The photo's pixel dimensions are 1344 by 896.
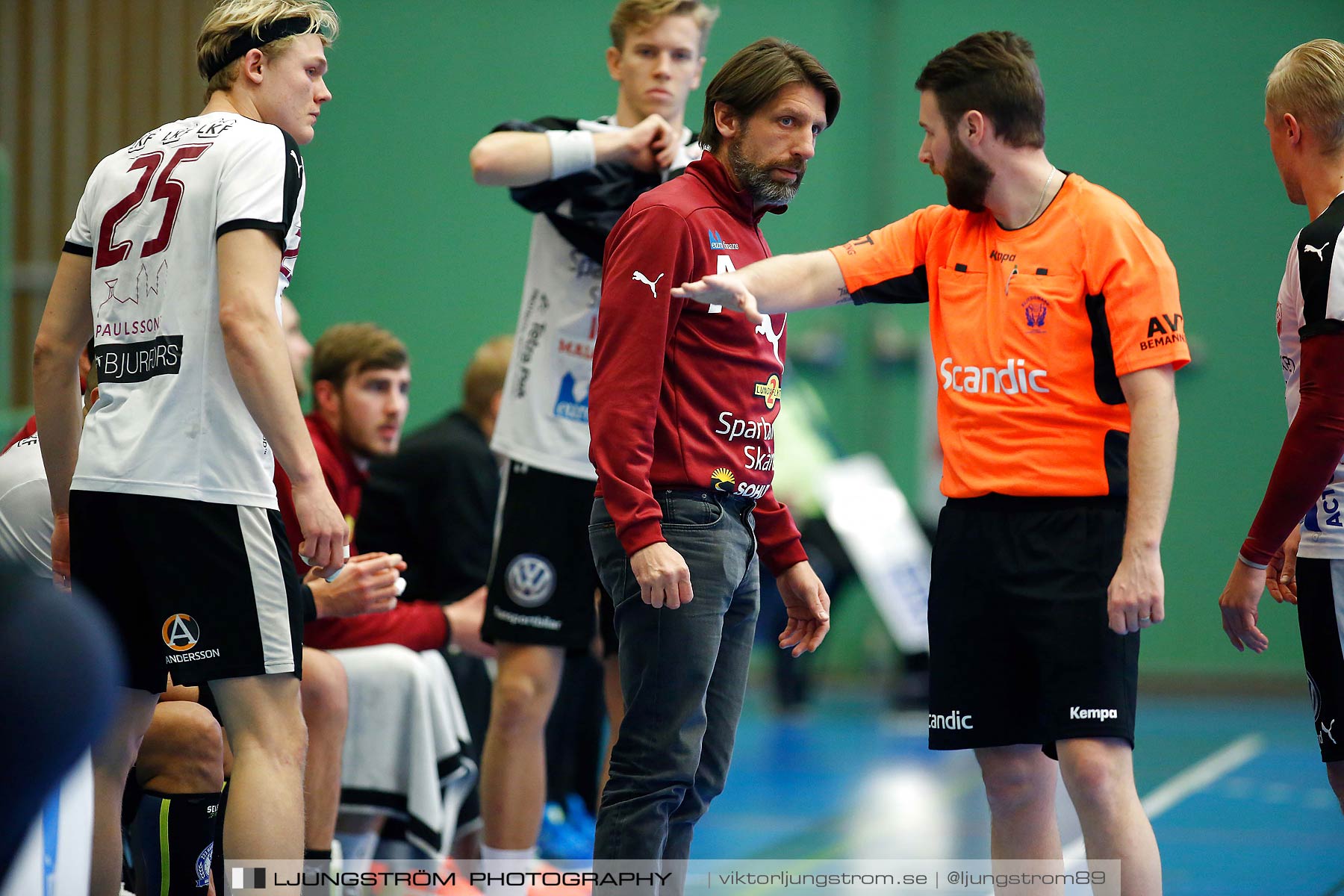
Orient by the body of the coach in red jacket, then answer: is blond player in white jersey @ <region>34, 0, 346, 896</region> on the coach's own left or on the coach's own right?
on the coach's own right

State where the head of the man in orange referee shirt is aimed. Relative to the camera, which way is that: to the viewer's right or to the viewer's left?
to the viewer's left

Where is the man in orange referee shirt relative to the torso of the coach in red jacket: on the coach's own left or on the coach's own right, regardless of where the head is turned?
on the coach's own left

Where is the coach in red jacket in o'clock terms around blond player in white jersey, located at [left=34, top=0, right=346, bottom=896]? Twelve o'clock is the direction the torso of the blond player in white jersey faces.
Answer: The coach in red jacket is roughly at 2 o'clock from the blond player in white jersey.

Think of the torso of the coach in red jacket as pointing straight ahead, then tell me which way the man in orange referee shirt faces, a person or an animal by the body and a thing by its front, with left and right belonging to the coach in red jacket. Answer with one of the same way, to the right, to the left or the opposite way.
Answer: to the right

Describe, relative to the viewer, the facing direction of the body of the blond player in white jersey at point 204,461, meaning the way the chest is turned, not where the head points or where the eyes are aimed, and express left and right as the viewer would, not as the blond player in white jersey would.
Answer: facing away from the viewer and to the right of the viewer

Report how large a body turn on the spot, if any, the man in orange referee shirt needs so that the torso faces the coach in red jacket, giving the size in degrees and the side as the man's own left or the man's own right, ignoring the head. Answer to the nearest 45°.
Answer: approximately 45° to the man's own right

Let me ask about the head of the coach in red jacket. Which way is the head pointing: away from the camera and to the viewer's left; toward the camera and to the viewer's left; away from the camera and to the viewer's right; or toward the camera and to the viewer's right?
toward the camera and to the viewer's right

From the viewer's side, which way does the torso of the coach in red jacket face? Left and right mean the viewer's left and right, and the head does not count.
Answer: facing the viewer and to the right of the viewer

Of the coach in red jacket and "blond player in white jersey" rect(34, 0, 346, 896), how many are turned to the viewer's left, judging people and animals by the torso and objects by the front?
0

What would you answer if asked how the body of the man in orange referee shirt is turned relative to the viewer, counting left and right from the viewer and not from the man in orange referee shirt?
facing the viewer and to the left of the viewer

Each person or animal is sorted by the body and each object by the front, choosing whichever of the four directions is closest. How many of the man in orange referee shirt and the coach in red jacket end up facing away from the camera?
0
